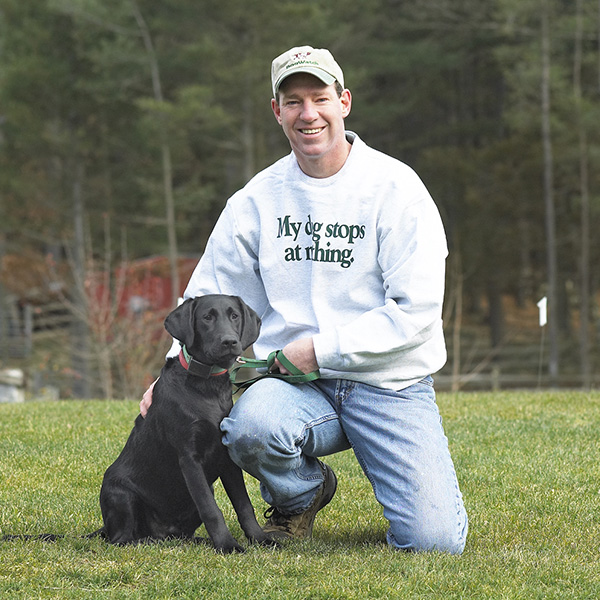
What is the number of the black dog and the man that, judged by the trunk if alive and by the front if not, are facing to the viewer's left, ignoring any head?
0

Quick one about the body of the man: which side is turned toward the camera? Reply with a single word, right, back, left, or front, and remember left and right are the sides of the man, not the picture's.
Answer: front

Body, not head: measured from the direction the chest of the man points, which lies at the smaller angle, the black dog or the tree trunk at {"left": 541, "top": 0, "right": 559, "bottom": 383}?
the black dog

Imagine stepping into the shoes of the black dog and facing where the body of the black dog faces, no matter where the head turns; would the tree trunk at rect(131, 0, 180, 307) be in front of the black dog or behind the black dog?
behind

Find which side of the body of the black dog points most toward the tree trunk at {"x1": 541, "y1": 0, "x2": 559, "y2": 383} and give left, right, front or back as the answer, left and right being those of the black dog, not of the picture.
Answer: left

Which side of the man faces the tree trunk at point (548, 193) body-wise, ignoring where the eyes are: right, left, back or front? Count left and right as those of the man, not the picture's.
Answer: back

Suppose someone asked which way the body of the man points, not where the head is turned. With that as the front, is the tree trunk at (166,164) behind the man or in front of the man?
behind

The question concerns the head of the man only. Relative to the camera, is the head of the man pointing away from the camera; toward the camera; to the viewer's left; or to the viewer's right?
toward the camera

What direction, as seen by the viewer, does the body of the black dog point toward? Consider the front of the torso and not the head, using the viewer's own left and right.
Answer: facing the viewer and to the right of the viewer

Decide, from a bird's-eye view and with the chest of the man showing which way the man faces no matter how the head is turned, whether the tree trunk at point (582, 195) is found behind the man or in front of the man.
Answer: behind

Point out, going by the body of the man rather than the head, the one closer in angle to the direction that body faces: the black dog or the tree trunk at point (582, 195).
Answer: the black dog

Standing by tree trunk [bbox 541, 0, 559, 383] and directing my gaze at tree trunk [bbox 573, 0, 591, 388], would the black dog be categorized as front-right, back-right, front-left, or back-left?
back-right

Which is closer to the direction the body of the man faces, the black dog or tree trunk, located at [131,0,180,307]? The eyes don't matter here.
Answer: the black dog
